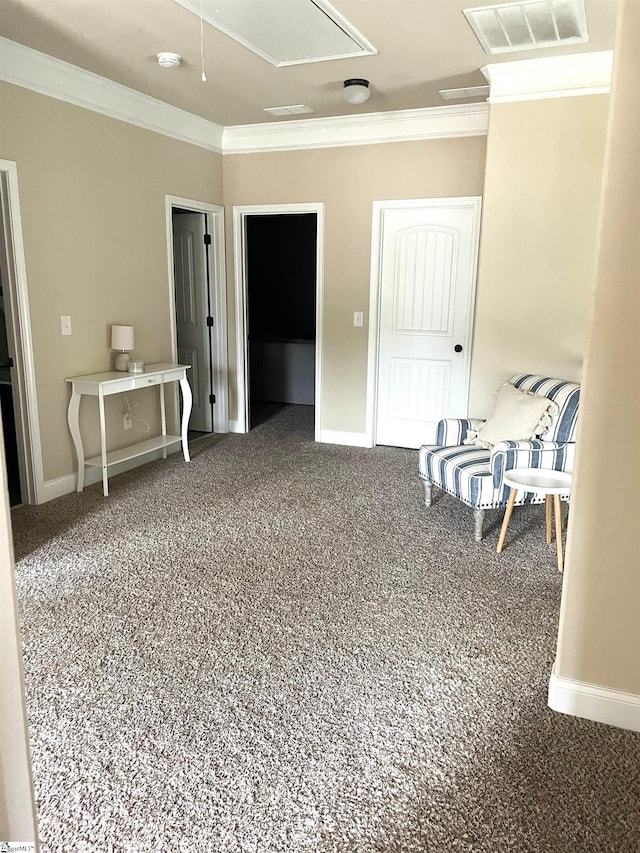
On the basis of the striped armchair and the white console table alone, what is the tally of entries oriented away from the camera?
0

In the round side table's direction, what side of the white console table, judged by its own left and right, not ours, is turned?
front

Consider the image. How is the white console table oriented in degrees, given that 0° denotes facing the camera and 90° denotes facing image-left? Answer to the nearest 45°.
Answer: approximately 315°

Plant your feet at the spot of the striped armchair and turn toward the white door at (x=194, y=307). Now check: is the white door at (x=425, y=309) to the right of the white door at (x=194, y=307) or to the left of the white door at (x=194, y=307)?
right

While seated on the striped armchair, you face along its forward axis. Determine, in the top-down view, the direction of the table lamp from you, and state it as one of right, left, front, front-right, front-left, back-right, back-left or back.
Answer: front-right

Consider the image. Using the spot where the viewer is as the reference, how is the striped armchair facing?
facing the viewer and to the left of the viewer

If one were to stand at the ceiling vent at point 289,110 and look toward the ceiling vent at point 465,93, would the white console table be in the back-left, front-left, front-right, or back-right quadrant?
back-right
